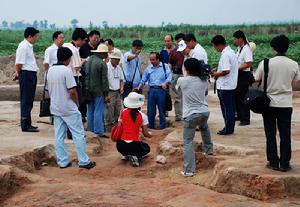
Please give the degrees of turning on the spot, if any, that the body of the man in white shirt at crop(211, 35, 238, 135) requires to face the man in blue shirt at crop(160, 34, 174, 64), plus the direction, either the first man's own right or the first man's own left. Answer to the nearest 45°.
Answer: approximately 45° to the first man's own right

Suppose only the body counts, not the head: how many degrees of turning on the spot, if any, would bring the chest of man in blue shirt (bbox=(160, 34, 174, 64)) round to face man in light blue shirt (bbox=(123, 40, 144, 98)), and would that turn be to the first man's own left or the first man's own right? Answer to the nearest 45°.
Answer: approximately 90° to the first man's own right

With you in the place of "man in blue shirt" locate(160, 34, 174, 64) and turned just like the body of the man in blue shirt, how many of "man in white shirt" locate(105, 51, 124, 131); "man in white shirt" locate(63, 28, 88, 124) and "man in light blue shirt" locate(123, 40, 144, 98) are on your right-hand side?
3

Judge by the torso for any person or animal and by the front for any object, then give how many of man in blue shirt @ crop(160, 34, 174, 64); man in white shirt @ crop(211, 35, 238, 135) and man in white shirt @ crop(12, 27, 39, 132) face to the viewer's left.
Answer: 1

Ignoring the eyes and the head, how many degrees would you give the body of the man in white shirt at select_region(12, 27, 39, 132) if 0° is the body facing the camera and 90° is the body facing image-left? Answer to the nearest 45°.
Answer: approximately 270°

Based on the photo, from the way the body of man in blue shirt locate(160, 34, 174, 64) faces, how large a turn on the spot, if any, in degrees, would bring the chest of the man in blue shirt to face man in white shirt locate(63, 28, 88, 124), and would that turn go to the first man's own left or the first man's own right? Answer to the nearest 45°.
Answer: approximately 90° to the first man's own right

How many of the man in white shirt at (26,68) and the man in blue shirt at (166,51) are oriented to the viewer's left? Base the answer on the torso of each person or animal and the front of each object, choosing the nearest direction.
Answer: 0

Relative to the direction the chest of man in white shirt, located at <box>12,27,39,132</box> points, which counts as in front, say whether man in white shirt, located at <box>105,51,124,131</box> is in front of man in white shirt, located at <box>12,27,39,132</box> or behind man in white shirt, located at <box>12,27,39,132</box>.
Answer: in front

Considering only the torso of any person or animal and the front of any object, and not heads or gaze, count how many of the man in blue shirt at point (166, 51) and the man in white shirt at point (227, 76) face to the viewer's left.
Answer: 1

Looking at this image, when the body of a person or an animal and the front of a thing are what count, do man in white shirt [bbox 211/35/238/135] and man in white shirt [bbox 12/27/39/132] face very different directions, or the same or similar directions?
very different directions

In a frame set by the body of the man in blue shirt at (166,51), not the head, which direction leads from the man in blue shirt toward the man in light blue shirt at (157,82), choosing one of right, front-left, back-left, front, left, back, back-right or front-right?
front-right

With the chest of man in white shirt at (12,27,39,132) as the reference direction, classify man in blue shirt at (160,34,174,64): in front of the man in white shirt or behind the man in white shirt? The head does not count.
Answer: in front

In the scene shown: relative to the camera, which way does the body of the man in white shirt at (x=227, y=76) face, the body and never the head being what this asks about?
to the viewer's left
